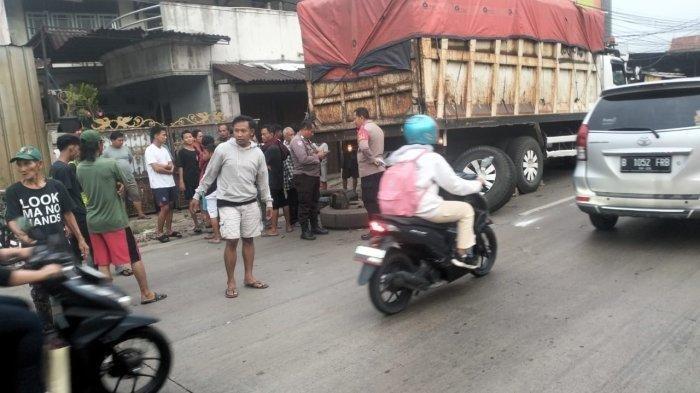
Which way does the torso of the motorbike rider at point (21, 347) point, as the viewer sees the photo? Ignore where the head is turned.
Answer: to the viewer's right

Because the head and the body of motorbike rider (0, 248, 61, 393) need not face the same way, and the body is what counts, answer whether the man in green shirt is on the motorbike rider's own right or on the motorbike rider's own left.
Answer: on the motorbike rider's own left

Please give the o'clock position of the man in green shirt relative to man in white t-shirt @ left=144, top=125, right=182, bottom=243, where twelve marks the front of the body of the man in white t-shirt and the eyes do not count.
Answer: The man in green shirt is roughly at 2 o'clock from the man in white t-shirt.

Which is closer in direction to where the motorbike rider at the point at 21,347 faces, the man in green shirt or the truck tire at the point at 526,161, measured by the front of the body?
the truck tire

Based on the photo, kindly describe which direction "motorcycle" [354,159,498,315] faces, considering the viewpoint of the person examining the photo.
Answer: facing away from the viewer and to the right of the viewer

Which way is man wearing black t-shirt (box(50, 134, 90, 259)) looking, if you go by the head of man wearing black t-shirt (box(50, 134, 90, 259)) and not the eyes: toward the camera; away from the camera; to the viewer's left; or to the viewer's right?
to the viewer's right

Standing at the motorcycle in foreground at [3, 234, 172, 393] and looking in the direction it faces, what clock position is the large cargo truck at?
The large cargo truck is roughly at 11 o'clock from the motorcycle in foreground.

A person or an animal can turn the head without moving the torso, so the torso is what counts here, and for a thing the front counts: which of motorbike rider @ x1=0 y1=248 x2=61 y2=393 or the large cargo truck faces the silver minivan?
the motorbike rider

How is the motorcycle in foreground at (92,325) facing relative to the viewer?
to the viewer's right

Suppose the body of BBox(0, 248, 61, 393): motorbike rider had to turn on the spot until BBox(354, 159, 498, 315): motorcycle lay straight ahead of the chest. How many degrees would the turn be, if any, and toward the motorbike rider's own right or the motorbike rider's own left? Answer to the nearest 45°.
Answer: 0° — they already face it

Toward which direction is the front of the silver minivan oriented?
away from the camera
